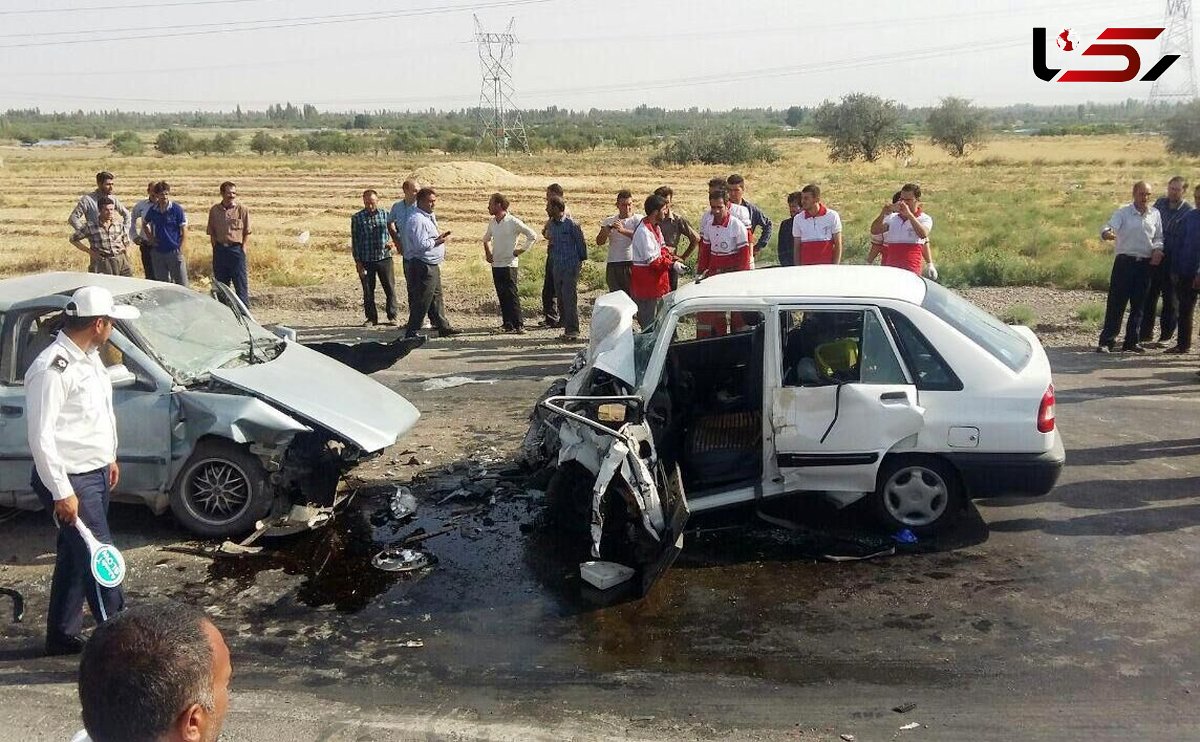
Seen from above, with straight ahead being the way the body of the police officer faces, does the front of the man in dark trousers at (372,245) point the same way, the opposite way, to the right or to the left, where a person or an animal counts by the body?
to the right

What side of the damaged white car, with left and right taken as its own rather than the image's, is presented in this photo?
left

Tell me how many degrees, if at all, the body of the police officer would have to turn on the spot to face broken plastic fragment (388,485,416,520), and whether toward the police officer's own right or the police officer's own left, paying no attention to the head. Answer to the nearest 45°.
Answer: approximately 45° to the police officer's own left

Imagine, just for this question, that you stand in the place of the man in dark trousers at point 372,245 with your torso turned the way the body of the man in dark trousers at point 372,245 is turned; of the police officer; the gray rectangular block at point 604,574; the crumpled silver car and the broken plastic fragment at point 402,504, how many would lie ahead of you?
4

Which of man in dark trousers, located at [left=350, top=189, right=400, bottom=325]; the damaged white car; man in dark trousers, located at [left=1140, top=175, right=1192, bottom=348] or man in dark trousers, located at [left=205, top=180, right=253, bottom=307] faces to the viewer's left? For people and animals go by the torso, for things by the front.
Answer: the damaged white car

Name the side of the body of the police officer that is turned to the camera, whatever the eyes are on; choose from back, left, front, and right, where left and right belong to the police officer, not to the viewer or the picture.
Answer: right

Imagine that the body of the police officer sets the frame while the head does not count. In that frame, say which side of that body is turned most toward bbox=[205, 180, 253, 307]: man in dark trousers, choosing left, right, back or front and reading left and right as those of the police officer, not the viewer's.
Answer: left
